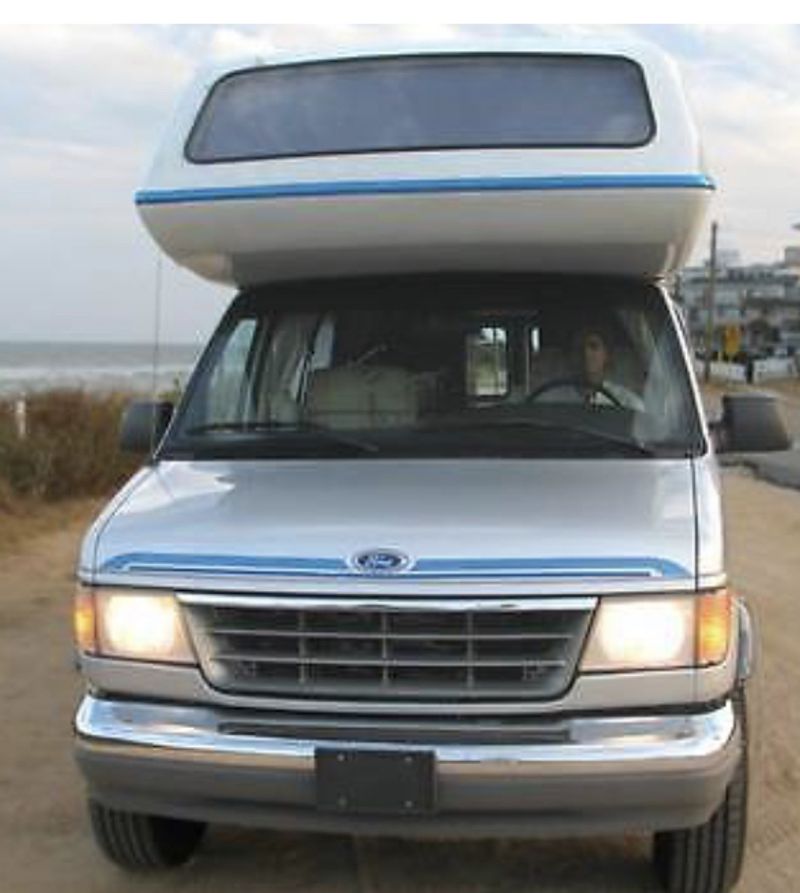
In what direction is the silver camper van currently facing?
toward the camera

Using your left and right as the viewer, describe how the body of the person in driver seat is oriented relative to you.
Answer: facing the viewer

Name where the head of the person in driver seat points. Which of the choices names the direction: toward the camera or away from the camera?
toward the camera
